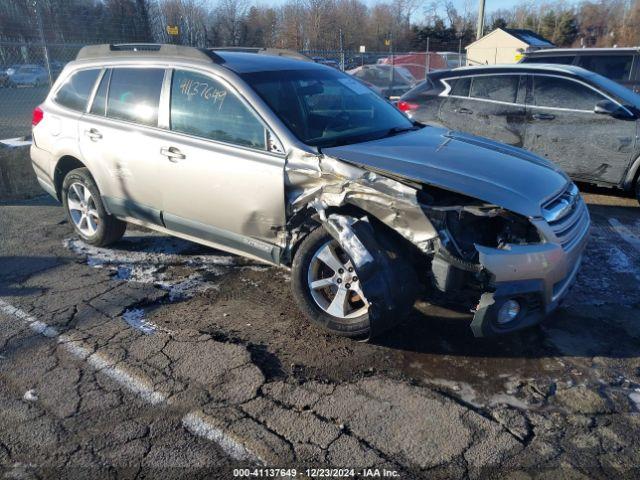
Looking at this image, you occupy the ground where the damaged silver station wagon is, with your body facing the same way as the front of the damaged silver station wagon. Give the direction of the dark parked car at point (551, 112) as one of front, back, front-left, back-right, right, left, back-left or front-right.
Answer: left

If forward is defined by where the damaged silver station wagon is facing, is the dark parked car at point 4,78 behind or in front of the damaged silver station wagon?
behind

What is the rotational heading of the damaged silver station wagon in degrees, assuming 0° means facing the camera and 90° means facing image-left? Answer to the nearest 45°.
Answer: approximately 315°

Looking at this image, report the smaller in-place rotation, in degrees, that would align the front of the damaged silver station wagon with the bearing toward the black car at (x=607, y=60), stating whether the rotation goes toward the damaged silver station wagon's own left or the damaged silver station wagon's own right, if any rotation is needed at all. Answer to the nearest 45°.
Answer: approximately 90° to the damaged silver station wagon's own left
